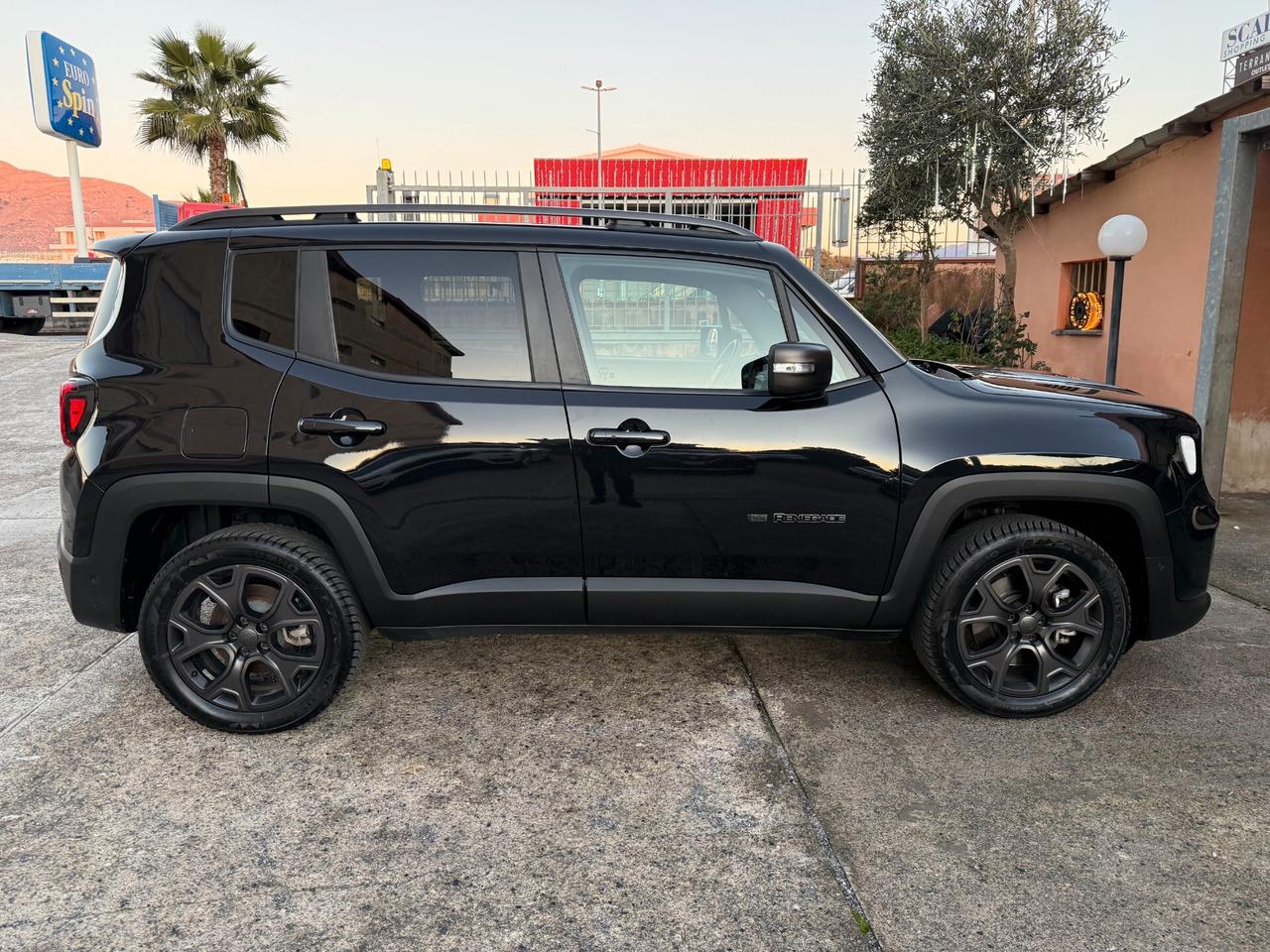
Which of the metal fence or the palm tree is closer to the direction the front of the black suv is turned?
the metal fence

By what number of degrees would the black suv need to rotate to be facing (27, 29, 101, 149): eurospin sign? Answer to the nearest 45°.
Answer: approximately 135° to its left

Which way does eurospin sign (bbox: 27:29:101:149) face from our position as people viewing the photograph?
facing the viewer and to the right of the viewer

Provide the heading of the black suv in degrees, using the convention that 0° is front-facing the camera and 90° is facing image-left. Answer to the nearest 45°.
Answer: approximately 270°

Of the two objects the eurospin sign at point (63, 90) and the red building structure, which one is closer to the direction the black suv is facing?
the red building structure

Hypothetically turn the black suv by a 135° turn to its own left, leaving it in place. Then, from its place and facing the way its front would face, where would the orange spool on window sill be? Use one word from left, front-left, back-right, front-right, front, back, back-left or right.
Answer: right

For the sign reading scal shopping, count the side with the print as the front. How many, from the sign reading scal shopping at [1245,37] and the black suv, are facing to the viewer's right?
1

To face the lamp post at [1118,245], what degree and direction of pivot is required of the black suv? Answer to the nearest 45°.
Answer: approximately 45° to its left

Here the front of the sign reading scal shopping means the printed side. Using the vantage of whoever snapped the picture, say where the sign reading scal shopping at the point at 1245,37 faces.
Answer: facing the viewer and to the left of the viewer

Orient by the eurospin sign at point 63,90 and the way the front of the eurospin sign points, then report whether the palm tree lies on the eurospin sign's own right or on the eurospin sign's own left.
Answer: on the eurospin sign's own left

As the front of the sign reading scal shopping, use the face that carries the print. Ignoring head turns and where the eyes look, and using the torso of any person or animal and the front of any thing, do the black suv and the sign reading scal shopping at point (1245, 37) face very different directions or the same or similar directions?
very different directions

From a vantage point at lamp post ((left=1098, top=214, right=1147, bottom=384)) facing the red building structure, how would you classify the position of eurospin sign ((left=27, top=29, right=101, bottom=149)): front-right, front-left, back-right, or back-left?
front-left

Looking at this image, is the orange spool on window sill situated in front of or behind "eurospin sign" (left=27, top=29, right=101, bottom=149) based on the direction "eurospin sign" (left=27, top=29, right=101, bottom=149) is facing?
in front
